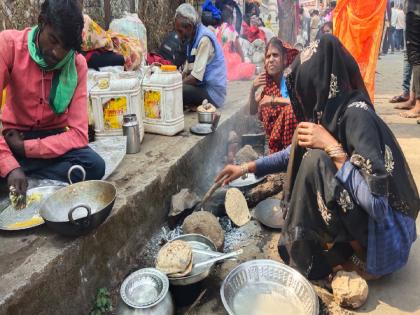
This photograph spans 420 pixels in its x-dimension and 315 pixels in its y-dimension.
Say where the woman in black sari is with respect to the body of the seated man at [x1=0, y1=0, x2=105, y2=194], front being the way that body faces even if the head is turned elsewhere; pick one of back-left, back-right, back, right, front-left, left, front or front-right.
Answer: front-left

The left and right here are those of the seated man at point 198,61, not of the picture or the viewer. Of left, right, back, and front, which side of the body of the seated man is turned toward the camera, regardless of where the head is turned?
left

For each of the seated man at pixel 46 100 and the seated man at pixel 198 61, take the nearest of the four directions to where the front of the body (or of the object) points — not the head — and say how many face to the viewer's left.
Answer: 1

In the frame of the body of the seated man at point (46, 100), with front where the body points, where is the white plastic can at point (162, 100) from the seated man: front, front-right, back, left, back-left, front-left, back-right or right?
back-left

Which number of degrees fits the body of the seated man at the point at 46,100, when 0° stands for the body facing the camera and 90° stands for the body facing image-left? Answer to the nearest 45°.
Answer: approximately 0°
